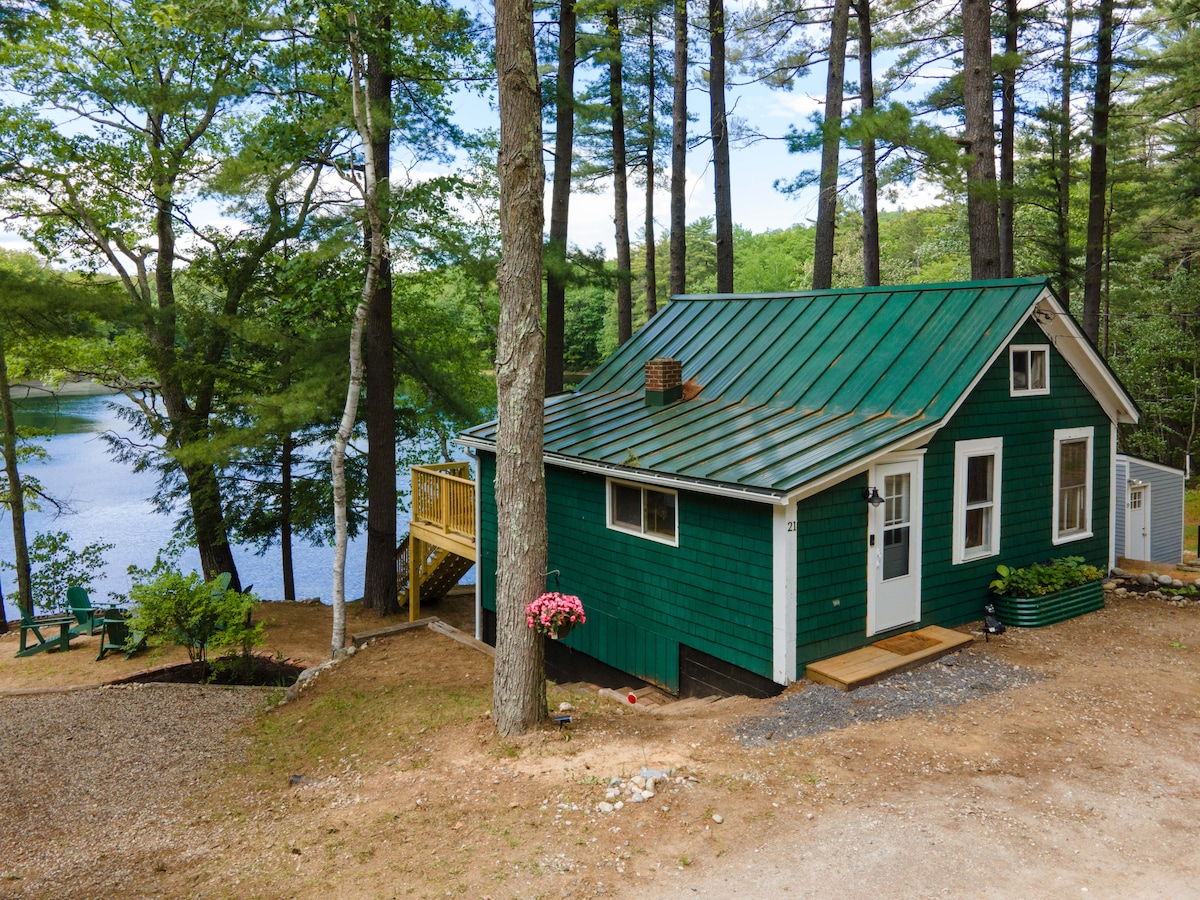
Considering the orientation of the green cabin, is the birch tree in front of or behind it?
behind

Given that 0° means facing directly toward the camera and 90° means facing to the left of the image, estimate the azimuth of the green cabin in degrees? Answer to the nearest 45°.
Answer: approximately 315°

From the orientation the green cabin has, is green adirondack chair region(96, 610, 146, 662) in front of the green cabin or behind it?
behind

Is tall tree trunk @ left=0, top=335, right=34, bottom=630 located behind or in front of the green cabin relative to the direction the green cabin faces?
behind

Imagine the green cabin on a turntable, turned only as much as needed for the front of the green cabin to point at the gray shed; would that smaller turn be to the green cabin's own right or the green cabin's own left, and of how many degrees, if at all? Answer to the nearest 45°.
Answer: approximately 90° to the green cabin's own left

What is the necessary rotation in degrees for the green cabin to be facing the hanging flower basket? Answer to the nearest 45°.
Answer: approximately 90° to its right

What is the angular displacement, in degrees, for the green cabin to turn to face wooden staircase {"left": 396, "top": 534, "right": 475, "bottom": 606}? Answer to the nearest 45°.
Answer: approximately 180°

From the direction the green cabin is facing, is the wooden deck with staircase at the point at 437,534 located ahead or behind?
behind

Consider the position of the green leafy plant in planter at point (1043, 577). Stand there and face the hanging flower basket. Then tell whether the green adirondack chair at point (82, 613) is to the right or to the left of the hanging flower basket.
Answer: right
